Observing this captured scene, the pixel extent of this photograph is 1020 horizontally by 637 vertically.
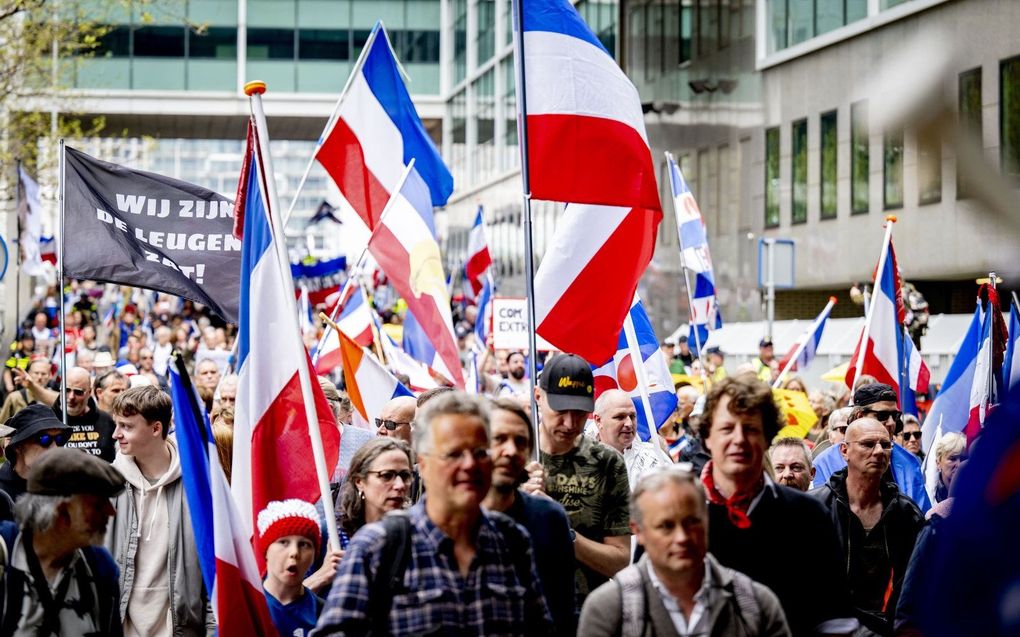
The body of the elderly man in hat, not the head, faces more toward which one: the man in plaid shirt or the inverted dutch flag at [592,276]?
the man in plaid shirt

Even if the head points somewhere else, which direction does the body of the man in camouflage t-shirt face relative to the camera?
toward the camera

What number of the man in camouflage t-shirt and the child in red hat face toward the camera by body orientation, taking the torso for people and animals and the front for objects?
2

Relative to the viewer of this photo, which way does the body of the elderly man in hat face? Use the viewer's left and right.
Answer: facing the viewer and to the right of the viewer

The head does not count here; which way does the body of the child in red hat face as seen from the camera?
toward the camera

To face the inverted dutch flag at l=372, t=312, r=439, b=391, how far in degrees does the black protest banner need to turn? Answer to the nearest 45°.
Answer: approximately 135° to its left

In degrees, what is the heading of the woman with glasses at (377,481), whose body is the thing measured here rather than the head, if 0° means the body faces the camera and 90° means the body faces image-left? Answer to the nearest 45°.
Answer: approximately 315°

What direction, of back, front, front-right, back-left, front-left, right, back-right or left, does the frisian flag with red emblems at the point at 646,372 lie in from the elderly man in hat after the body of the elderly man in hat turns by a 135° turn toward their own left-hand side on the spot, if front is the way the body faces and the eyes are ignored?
front-right

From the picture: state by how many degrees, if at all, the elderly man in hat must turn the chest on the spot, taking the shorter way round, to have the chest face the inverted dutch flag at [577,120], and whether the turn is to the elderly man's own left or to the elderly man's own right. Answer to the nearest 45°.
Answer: approximately 90° to the elderly man's own left

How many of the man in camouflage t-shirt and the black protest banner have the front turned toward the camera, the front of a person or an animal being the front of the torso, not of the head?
2

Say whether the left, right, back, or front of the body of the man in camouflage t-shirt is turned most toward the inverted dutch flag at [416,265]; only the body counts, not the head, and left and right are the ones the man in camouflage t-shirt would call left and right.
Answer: back

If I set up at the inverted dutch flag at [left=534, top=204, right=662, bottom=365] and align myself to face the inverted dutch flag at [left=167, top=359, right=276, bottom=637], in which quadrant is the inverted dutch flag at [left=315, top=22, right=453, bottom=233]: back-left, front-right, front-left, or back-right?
back-right

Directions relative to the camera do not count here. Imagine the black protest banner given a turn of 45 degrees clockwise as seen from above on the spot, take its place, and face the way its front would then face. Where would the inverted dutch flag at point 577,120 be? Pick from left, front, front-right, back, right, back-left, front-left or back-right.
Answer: left
